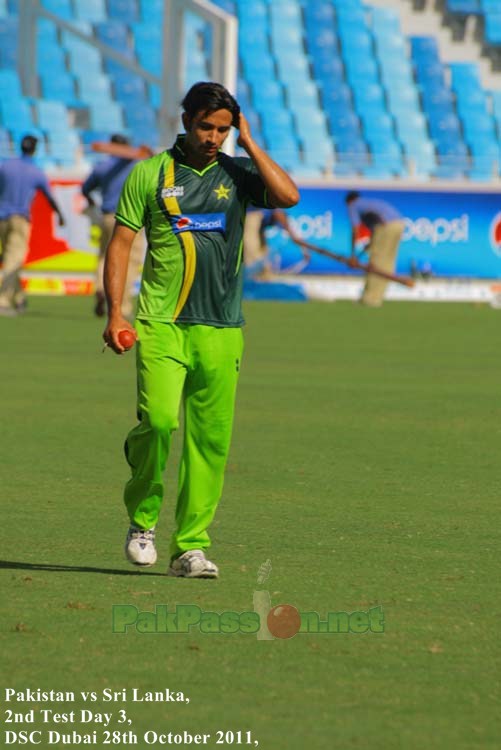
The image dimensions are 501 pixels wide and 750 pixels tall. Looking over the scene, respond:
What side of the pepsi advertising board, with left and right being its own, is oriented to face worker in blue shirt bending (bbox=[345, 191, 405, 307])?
front

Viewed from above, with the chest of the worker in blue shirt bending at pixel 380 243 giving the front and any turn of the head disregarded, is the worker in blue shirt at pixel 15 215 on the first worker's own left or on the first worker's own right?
on the first worker's own left

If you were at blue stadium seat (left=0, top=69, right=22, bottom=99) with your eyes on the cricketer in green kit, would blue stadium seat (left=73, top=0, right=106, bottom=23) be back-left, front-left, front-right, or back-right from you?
back-left

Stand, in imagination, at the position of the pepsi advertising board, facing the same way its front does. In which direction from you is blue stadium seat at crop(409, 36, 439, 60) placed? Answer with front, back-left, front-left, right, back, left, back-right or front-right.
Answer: back

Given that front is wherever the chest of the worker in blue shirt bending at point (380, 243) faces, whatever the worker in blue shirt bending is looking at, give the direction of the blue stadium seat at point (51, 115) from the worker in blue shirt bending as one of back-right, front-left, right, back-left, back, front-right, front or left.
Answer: front-right

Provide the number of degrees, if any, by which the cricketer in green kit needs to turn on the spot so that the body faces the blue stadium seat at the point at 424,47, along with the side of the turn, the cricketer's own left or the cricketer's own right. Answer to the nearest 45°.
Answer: approximately 180°

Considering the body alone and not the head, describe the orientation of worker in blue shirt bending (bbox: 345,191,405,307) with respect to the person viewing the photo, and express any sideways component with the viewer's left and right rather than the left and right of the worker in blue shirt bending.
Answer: facing to the left of the viewer

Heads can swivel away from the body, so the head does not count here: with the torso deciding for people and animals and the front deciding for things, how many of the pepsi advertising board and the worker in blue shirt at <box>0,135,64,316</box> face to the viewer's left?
0

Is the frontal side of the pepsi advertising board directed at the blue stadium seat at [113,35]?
no

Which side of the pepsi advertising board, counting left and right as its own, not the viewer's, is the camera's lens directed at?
front

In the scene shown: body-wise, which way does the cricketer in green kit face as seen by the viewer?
toward the camera

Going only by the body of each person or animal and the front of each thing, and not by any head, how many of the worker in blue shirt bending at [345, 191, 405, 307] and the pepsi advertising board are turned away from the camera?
0

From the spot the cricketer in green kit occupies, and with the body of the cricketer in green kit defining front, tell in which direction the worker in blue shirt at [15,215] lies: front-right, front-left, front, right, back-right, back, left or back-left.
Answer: back

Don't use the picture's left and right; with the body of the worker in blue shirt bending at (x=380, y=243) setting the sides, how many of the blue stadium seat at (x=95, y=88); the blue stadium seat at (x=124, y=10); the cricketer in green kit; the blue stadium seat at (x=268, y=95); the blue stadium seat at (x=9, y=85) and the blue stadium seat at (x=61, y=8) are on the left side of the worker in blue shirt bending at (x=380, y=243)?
1

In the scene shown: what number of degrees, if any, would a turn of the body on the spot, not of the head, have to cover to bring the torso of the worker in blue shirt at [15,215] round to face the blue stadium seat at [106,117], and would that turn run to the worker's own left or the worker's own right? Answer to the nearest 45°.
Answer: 0° — they already face it

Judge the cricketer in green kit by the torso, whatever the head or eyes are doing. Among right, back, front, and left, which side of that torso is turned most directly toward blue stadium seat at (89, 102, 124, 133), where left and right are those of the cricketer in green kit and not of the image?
back
